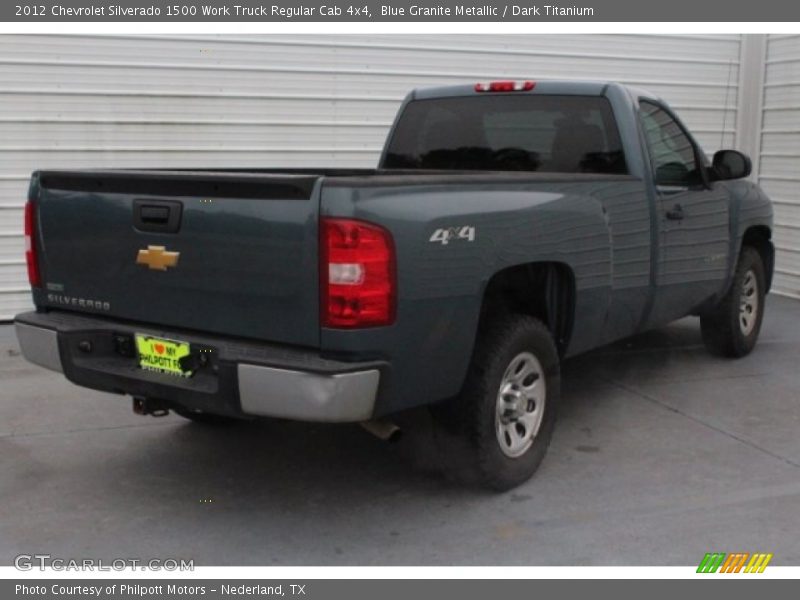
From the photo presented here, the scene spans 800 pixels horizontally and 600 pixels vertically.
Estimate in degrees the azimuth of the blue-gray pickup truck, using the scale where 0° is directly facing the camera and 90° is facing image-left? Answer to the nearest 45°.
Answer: approximately 225°
